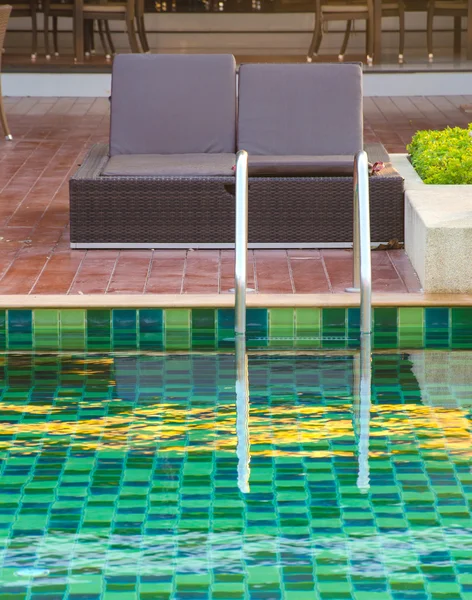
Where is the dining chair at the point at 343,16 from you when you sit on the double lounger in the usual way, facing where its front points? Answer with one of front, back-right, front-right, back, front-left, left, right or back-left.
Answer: back

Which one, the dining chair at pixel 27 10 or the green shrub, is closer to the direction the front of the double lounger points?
the green shrub

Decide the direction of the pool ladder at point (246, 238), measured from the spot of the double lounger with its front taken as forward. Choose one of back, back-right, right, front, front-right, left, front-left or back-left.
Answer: front

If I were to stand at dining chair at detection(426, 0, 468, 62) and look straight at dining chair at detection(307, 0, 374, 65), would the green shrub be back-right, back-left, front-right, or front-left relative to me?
front-left

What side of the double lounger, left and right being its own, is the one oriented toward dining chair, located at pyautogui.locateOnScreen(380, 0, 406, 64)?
back

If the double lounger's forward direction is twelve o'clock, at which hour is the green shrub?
The green shrub is roughly at 9 o'clock from the double lounger.

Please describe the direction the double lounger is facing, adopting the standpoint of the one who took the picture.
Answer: facing the viewer

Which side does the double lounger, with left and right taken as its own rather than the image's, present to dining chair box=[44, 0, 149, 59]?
back

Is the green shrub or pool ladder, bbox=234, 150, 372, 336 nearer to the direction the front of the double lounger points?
the pool ladder

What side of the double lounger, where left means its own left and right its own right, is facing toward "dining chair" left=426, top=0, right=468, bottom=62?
back
